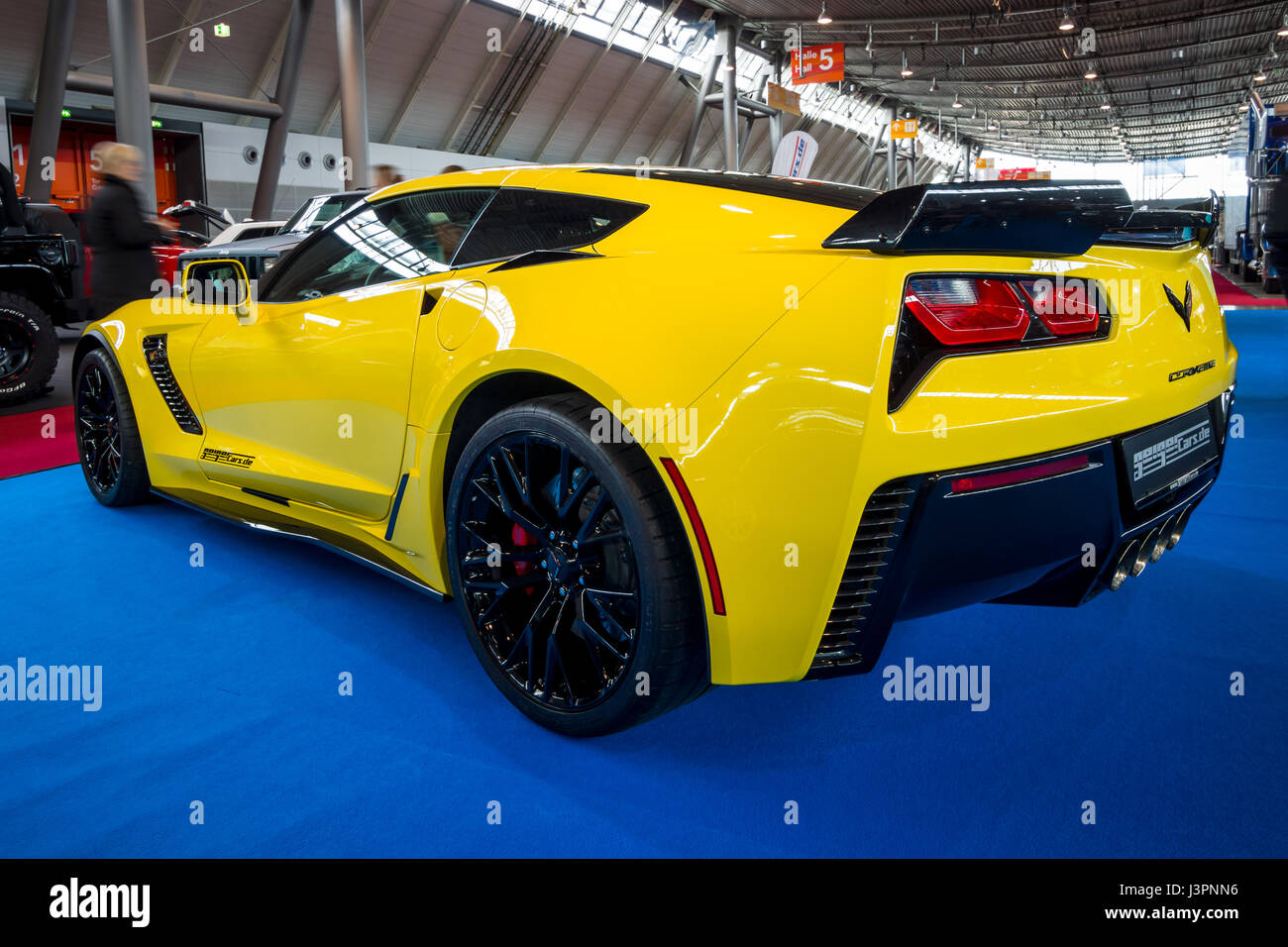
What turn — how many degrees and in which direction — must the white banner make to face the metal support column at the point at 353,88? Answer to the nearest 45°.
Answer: approximately 90° to its right

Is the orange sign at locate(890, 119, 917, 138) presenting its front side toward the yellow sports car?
yes

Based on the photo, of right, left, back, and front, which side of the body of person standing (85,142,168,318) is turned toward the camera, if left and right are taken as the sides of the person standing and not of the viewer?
right

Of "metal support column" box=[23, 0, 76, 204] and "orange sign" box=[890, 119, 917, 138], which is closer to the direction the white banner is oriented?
the metal support column

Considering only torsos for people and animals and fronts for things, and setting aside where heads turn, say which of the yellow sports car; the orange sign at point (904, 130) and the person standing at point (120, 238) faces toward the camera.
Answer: the orange sign

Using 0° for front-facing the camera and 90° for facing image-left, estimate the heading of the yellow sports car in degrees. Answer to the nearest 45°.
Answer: approximately 135°

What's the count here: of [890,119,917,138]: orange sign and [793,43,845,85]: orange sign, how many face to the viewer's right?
0

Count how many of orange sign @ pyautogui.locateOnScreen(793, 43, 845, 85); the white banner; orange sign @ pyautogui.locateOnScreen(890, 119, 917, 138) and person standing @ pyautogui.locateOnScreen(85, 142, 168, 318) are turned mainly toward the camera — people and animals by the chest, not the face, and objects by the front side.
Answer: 3

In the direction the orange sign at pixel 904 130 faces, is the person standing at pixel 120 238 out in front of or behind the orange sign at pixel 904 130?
in front
